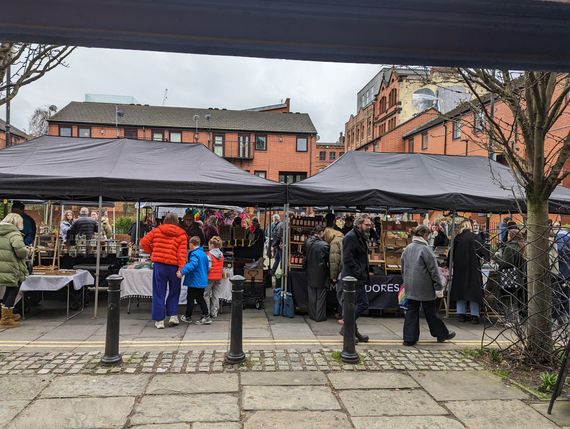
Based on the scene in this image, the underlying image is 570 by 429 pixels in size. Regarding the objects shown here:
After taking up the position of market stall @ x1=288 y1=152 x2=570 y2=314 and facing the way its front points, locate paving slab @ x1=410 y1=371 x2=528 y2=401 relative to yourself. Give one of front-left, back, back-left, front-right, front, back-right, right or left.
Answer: front

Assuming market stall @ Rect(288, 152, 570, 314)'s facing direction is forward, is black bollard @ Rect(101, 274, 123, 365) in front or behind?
in front

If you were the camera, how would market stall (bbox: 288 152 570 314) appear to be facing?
facing the viewer

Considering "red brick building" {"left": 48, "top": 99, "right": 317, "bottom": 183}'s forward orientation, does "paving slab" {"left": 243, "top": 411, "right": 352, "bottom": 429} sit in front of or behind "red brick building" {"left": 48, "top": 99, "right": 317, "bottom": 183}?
in front

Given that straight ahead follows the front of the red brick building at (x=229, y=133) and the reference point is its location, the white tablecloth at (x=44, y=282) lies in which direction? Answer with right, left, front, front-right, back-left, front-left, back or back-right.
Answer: front

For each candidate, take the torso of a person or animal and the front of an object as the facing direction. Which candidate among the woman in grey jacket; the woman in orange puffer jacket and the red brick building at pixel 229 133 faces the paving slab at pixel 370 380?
the red brick building

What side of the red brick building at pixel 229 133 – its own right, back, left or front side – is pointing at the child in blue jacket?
front

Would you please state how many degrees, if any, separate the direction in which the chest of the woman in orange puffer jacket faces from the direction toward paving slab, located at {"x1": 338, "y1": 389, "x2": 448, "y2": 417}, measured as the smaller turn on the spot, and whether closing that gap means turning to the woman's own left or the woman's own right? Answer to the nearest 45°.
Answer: approximately 135° to the woman's own right

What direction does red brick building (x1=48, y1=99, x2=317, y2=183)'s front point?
toward the camera

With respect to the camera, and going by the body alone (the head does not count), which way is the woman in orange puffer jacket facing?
away from the camera

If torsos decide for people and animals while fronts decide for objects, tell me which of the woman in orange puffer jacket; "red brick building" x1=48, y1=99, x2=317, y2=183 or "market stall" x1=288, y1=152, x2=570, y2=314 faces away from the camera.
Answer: the woman in orange puffer jacket

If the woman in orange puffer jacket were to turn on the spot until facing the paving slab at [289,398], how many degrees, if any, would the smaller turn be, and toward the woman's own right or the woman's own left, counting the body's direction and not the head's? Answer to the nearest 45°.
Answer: approximately 180°

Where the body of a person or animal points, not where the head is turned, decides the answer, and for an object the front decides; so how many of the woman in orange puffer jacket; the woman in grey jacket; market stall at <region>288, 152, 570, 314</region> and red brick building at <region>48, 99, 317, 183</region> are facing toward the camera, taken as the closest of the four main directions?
2

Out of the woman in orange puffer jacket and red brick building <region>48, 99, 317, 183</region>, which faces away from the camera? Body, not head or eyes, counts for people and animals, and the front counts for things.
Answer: the woman in orange puffer jacket

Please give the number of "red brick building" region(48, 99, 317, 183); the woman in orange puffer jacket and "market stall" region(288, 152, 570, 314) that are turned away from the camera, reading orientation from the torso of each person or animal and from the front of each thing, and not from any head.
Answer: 1

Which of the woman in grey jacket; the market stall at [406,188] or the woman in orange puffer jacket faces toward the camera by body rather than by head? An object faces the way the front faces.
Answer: the market stall

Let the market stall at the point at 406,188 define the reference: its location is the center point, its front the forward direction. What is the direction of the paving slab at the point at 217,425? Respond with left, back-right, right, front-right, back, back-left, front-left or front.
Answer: front
